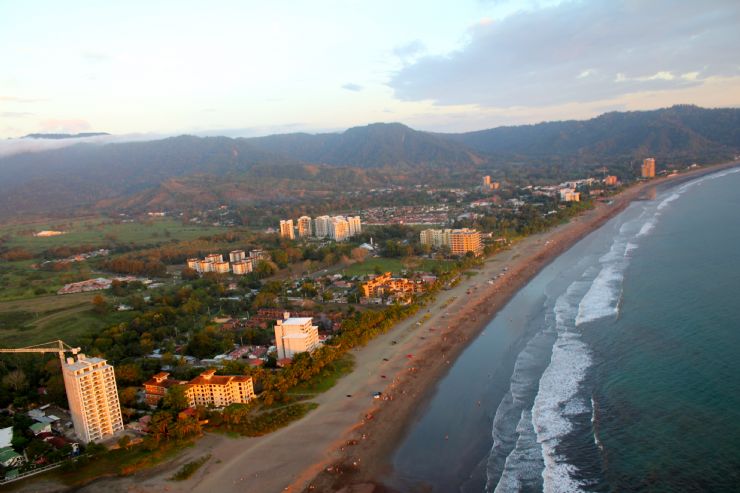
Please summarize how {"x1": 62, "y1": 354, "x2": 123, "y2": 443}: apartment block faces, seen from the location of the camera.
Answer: facing the viewer and to the right of the viewer

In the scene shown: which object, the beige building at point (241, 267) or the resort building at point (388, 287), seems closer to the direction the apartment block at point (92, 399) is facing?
the resort building

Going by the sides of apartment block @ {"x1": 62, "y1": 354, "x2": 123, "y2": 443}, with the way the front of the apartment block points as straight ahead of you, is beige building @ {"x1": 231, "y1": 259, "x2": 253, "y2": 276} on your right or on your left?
on your left

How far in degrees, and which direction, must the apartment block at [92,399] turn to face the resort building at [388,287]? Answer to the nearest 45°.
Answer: approximately 90° to its left

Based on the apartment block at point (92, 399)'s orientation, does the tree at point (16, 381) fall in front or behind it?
behind

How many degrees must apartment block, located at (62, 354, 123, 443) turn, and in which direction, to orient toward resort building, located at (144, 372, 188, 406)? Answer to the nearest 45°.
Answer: approximately 90° to its left

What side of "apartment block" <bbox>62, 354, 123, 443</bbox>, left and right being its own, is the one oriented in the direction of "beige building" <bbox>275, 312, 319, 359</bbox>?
left

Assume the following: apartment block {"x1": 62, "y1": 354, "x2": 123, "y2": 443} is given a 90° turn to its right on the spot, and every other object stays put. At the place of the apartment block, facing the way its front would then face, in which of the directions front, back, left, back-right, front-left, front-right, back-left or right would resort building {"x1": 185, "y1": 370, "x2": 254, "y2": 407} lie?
back-left
